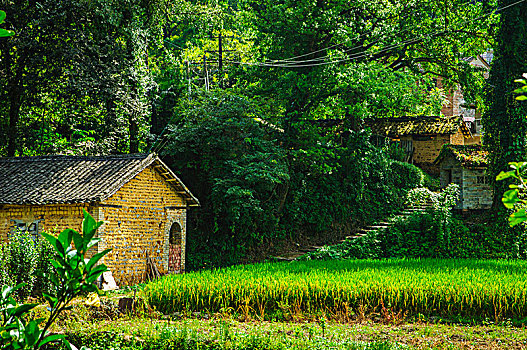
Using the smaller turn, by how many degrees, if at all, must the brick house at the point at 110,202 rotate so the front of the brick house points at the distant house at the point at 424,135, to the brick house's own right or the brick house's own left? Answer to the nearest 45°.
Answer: approximately 90° to the brick house's own left

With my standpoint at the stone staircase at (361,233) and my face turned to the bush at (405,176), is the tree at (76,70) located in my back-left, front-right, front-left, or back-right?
back-left

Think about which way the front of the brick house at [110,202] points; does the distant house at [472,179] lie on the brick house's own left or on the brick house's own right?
on the brick house's own left

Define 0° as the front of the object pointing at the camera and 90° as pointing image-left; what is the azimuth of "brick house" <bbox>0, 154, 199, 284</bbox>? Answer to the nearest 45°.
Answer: approximately 315°

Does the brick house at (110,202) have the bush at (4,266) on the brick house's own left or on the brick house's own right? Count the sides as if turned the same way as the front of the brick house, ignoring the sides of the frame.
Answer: on the brick house's own right
